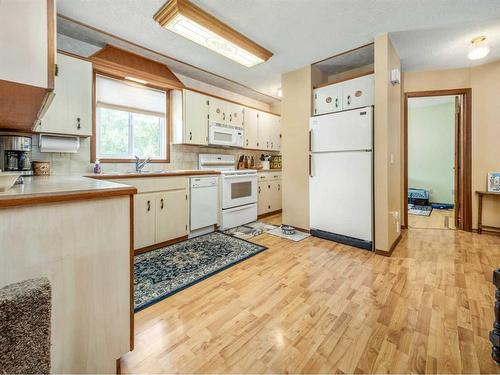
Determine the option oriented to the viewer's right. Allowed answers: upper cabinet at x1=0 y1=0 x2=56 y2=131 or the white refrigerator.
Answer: the upper cabinet

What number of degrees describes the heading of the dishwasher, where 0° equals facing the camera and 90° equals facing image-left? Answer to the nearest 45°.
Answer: approximately 315°

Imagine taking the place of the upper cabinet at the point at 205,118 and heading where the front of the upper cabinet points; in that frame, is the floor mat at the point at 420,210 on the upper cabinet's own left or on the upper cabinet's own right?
on the upper cabinet's own left

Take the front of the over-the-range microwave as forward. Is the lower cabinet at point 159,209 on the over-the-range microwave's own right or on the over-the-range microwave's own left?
on the over-the-range microwave's own right

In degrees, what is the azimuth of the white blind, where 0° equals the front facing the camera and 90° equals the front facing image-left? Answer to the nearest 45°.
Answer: approximately 315°
